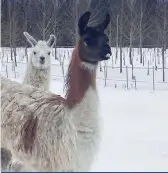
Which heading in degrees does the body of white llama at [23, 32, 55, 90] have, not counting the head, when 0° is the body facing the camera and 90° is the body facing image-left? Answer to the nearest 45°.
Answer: approximately 0°

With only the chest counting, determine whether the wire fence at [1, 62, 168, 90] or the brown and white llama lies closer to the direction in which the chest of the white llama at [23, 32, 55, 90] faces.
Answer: the brown and white llama

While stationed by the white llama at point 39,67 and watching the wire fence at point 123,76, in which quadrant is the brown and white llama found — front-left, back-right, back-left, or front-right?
back-right

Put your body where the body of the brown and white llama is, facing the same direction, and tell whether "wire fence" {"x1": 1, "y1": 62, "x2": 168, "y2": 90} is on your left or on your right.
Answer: on your left

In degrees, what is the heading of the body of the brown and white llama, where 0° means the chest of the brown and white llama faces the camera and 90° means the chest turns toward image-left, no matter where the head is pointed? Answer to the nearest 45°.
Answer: approximately 315°

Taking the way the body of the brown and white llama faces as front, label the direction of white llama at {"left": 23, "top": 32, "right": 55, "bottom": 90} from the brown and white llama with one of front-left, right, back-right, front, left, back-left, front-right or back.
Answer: back-left

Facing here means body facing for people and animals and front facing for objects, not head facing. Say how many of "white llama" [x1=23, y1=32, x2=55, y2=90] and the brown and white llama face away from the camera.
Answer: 0

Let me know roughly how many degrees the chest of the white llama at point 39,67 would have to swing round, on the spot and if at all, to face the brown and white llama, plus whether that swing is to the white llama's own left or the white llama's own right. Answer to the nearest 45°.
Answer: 0° — it already faces it
